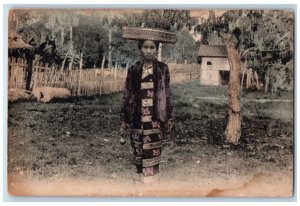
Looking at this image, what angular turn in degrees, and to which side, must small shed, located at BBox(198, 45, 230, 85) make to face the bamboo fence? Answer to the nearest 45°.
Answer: approximately 90° to its right

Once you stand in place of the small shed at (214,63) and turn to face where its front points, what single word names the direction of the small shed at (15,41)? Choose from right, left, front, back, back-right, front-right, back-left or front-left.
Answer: right

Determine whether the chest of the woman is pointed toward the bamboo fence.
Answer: no

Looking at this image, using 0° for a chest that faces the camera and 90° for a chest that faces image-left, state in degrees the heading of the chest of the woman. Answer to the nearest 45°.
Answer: approximately 0°

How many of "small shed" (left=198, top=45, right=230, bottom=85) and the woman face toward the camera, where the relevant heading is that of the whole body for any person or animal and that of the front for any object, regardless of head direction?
2

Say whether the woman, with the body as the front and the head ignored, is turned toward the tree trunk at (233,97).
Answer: no

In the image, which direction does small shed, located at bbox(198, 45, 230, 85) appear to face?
toward the camera

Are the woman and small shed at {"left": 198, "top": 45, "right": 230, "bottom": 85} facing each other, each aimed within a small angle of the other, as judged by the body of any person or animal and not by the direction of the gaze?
no

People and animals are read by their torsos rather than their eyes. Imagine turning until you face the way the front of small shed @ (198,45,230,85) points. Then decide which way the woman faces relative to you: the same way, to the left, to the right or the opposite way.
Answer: the same way

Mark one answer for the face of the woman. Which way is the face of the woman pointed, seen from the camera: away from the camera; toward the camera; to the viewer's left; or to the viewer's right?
toward the camera
